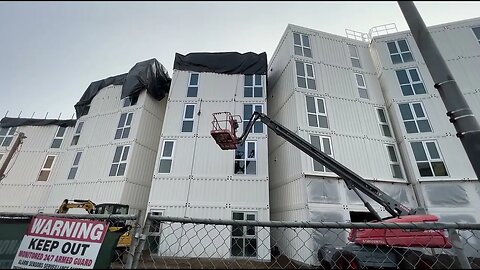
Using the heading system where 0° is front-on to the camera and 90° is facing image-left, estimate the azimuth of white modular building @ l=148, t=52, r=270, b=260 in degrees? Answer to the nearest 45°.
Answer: approximately 0°

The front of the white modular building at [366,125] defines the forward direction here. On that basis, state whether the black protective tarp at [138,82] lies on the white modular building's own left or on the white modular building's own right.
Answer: on the white modular building's own right

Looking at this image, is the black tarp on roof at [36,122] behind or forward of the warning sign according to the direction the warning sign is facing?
behind

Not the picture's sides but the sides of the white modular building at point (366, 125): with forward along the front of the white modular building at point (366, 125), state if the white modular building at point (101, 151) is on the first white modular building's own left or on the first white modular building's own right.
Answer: on the first white modular building's own right

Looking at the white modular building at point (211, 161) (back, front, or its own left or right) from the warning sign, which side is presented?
front

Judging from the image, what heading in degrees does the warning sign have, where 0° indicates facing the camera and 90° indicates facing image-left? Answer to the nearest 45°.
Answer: approximately 0°

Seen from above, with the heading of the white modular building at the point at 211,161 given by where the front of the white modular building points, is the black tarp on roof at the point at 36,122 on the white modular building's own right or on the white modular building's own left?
on the white modular building's own right

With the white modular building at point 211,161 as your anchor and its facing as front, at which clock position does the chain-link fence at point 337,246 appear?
The chain-link fence is roughly at 11 o'clock from the white modular building.
